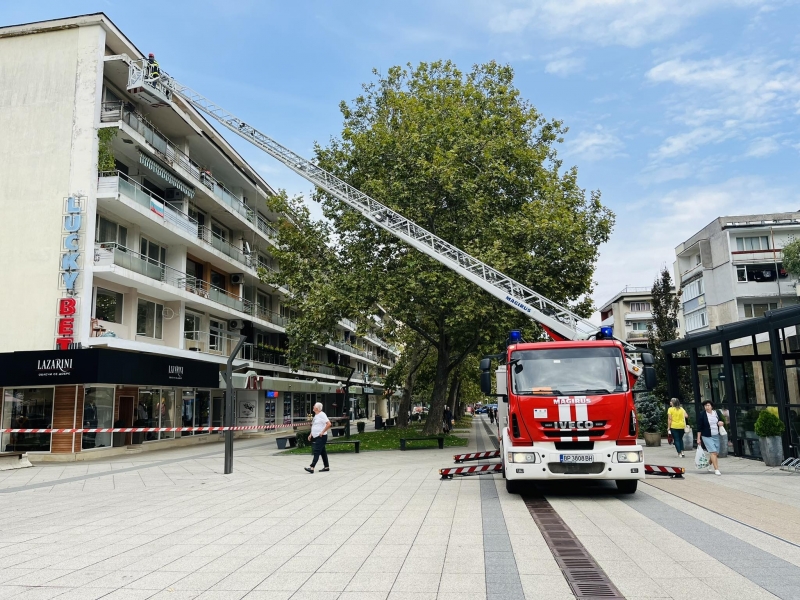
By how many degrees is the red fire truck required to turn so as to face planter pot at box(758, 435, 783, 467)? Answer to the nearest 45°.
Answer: approximately 135° to its left

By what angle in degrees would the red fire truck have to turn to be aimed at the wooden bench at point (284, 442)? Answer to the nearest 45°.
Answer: approximately 135° to its right

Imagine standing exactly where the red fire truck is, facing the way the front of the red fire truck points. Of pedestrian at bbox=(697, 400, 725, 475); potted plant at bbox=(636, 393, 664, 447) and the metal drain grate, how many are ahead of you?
1

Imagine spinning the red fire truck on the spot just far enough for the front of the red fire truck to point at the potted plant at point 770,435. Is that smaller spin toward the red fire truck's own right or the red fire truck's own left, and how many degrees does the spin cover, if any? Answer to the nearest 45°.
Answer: approximately 135° to the red fire truck's own left

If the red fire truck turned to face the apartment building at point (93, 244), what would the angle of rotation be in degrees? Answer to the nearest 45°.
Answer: approximately 135° to its right

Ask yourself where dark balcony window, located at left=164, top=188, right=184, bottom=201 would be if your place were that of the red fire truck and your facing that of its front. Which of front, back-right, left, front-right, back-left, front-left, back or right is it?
back-right

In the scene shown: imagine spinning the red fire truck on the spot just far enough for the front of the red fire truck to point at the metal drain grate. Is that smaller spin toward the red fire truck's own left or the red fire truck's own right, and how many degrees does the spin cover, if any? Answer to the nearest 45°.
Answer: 0° — it already faces it

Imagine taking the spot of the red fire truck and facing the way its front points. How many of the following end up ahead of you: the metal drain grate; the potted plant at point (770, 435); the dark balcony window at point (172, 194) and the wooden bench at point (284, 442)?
1

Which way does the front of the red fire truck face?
toward the camera

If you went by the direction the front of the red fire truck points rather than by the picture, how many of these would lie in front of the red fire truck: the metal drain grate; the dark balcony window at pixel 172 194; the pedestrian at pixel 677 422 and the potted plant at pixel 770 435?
1

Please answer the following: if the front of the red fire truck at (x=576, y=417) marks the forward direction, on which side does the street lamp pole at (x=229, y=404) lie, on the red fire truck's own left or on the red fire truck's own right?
on the red fire truck's own right
